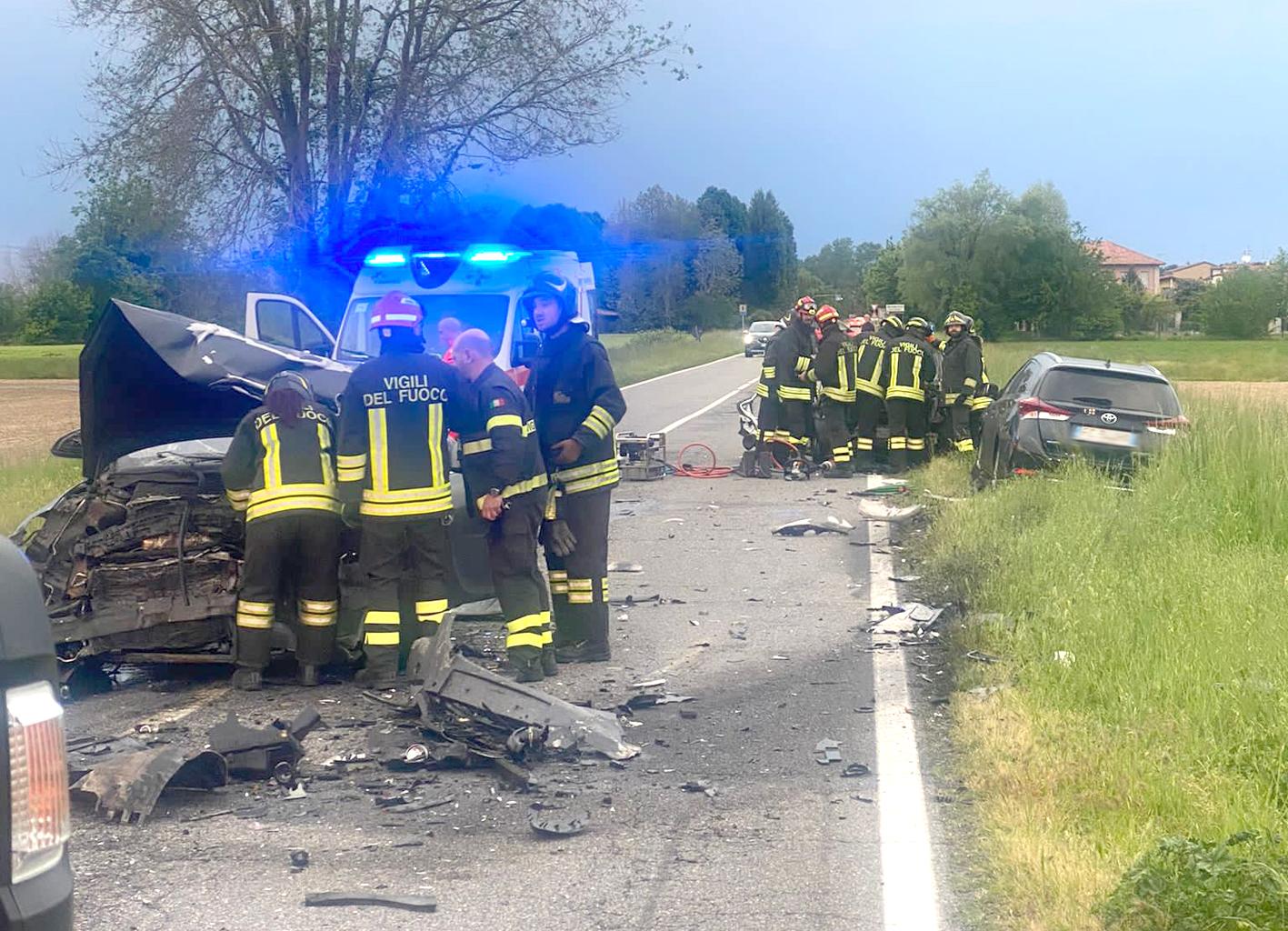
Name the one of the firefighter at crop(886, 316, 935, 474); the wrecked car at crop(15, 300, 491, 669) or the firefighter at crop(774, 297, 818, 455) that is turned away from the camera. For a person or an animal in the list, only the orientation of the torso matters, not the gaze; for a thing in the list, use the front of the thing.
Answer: the firefighter at crop(886, 316, 935, 474)

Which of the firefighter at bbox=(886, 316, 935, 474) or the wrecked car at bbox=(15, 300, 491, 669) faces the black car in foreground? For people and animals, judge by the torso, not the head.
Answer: the wrecked car

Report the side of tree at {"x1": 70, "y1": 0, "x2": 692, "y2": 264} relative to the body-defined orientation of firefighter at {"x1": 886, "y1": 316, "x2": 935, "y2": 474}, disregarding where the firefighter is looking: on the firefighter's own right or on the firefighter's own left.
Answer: on the firefighter's own left

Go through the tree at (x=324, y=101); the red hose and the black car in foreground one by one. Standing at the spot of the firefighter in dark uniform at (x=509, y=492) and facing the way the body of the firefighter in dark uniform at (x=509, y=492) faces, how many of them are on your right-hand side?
2

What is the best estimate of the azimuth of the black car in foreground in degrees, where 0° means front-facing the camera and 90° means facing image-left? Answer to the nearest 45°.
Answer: approximately 180°

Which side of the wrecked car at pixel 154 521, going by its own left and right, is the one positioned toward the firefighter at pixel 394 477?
left

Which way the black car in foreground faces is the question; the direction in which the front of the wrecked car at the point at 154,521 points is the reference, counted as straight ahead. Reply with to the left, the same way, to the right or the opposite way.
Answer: the opposite way

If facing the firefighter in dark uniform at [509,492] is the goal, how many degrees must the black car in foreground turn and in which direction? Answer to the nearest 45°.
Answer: approximately 45° to its right

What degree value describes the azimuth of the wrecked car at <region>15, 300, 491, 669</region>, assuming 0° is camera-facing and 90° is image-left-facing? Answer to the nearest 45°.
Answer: approximately 0°
